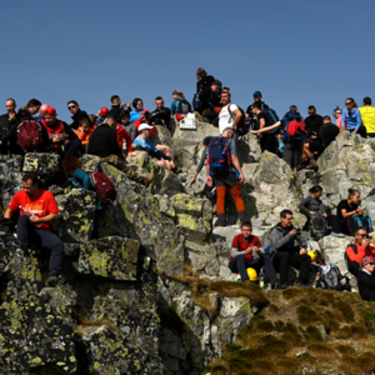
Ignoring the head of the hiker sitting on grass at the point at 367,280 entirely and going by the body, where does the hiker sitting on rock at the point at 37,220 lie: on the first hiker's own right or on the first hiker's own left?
on the first hiker's own right

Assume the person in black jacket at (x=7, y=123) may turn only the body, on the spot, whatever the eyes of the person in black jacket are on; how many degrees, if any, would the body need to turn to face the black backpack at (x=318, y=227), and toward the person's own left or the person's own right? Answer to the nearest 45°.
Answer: approximately 45° to the person's own left

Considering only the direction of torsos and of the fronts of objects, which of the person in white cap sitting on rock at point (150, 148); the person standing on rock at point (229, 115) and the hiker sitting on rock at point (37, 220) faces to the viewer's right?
the person in white cap sitting on rock

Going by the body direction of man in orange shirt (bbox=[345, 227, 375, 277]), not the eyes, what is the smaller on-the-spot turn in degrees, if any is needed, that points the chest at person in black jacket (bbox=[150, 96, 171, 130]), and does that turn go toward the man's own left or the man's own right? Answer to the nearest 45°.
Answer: approximately 180°
